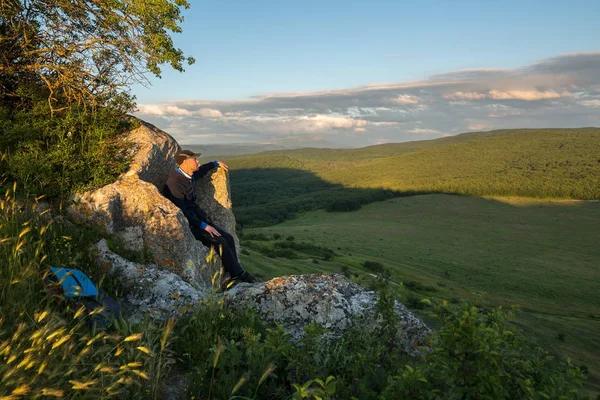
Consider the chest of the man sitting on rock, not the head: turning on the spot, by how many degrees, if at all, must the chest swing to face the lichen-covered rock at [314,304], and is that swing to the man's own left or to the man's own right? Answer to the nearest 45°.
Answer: approximately 90° to the man's own right

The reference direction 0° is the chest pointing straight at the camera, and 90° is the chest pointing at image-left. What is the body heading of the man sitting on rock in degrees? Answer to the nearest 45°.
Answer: approximately 270°

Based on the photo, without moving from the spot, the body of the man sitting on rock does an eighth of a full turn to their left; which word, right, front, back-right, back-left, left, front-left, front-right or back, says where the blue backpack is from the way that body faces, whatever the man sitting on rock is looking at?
back-right

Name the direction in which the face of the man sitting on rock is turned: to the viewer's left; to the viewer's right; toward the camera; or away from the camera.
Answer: to the viewer's right

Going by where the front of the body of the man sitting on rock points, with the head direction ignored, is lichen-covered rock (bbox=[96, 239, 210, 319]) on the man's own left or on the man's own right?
on the man's own right
